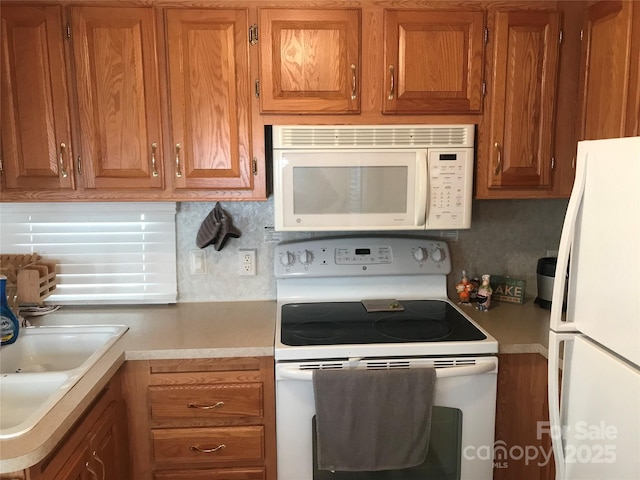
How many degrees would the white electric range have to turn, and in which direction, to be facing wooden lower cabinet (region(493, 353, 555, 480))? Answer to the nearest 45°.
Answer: approximately 90° to its left

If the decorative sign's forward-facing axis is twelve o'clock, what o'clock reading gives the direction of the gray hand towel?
The gray hand towel is roughly at 1 o'clock from the decorative sign.

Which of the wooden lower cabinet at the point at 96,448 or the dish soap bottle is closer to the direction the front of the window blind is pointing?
the wooden lower cabinet

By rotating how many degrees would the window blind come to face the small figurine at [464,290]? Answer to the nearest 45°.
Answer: approximately 45° to its left

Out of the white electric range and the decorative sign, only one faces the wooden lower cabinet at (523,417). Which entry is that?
the decorative sign

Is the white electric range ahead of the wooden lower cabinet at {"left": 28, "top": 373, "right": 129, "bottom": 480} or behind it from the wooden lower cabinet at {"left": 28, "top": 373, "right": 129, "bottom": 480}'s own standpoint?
ahead
